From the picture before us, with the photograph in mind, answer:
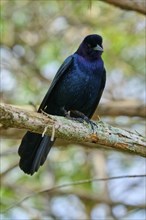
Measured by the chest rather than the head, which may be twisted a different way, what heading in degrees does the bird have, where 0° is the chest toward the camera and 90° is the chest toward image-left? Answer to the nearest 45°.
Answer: approximately 315°

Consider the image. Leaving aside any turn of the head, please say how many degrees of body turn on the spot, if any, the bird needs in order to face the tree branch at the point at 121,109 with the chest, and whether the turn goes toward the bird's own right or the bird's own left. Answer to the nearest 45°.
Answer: approximately 90° to the bird's own left
